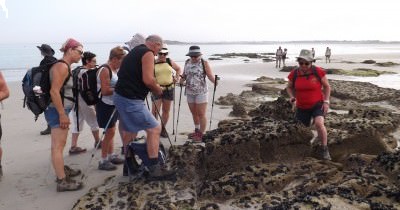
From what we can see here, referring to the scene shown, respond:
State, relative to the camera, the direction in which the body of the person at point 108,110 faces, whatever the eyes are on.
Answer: to the viewer's right

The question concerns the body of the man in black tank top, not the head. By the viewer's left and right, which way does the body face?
facing to the right of the viewer

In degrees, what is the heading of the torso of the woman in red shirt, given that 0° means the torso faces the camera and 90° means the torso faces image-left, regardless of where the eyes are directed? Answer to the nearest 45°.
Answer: approximately 0°

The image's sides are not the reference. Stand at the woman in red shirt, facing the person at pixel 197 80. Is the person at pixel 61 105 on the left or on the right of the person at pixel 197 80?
left

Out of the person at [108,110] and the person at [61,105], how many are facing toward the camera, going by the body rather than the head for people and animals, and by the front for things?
0

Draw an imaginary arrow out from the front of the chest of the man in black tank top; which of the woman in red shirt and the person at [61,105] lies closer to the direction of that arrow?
the woman in red shirt

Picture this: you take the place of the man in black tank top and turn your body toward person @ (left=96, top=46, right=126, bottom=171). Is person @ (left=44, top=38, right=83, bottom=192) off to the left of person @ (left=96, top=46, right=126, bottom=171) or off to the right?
left

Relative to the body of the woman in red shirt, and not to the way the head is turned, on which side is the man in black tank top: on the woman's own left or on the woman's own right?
on the woman's own right

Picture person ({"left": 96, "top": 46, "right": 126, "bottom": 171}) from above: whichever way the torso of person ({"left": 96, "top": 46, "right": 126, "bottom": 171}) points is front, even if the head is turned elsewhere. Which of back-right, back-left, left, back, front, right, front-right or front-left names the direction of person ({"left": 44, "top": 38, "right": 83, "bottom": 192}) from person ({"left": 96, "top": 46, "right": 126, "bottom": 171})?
back-right

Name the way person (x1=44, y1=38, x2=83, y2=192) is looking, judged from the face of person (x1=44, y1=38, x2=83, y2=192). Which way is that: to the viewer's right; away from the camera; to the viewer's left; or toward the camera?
to the viewer's right

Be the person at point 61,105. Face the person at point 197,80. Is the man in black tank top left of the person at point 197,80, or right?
right

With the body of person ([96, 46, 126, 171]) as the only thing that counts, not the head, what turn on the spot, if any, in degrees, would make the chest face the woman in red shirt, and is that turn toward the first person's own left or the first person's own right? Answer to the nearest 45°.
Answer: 0° — they already face them
